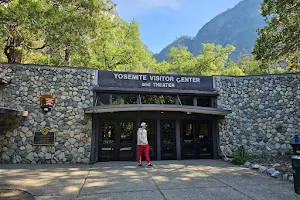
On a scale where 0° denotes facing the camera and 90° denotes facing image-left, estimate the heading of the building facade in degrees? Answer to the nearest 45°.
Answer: approximately 0°

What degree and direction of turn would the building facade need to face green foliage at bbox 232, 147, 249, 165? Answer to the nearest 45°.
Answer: approximately 90° to its left

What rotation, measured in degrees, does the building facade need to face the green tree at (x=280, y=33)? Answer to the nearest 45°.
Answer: approximately 90° to its left
